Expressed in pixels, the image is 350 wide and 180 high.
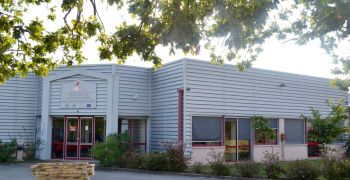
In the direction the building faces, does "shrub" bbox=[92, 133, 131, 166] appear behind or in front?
in front

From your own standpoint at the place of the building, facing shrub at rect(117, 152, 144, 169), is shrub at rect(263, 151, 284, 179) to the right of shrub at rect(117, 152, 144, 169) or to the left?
left

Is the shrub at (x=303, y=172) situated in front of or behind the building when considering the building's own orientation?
in front

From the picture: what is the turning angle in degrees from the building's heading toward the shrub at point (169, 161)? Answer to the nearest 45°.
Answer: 0° — it already faces it

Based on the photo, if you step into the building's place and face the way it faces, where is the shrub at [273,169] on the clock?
The shrub is roughly at 11 o'clock from the building.

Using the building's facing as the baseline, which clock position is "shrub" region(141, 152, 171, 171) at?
The shrub is roughly at 12 o'clock from the building.

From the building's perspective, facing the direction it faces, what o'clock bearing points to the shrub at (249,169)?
The shrub is roughly at 11 o'clock from the building.

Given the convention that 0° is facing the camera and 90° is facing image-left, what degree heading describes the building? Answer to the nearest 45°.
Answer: approximately 0°
